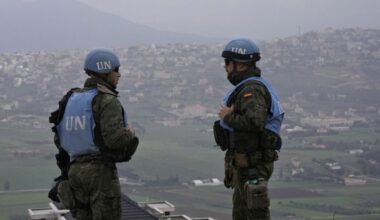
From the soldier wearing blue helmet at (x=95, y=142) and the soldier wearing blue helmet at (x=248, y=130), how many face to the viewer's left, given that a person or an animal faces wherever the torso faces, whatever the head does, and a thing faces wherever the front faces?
1

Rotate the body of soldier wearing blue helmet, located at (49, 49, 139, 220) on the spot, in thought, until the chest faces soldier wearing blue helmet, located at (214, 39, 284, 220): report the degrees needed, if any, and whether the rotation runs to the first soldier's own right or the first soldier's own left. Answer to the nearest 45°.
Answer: approximately 45° to the first soldier's own right

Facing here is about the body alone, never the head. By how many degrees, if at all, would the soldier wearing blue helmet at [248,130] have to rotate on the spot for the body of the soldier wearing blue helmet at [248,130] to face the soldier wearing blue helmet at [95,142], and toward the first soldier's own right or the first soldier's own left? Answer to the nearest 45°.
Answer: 0° — they already face them

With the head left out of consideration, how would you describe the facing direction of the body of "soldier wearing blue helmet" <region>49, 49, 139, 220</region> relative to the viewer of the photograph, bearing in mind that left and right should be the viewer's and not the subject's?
facing away from the viewer and to the right of the viewer

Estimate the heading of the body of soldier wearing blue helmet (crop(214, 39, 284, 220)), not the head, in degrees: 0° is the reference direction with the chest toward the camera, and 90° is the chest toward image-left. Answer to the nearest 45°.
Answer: approximately 90°
